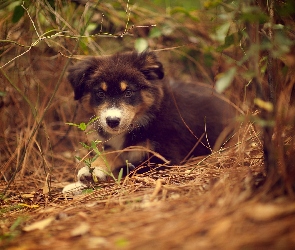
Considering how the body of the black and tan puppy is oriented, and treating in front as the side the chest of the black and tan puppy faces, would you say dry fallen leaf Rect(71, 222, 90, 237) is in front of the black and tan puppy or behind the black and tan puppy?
in front

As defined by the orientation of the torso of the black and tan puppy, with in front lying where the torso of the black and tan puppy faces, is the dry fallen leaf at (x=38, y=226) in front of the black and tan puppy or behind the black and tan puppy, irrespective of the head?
in front

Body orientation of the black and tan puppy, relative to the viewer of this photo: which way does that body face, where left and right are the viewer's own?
facing the viewer and to the left of the viewer
